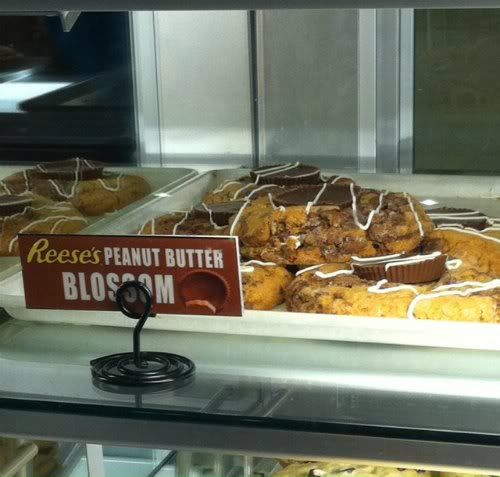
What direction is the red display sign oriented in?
toward the camera
